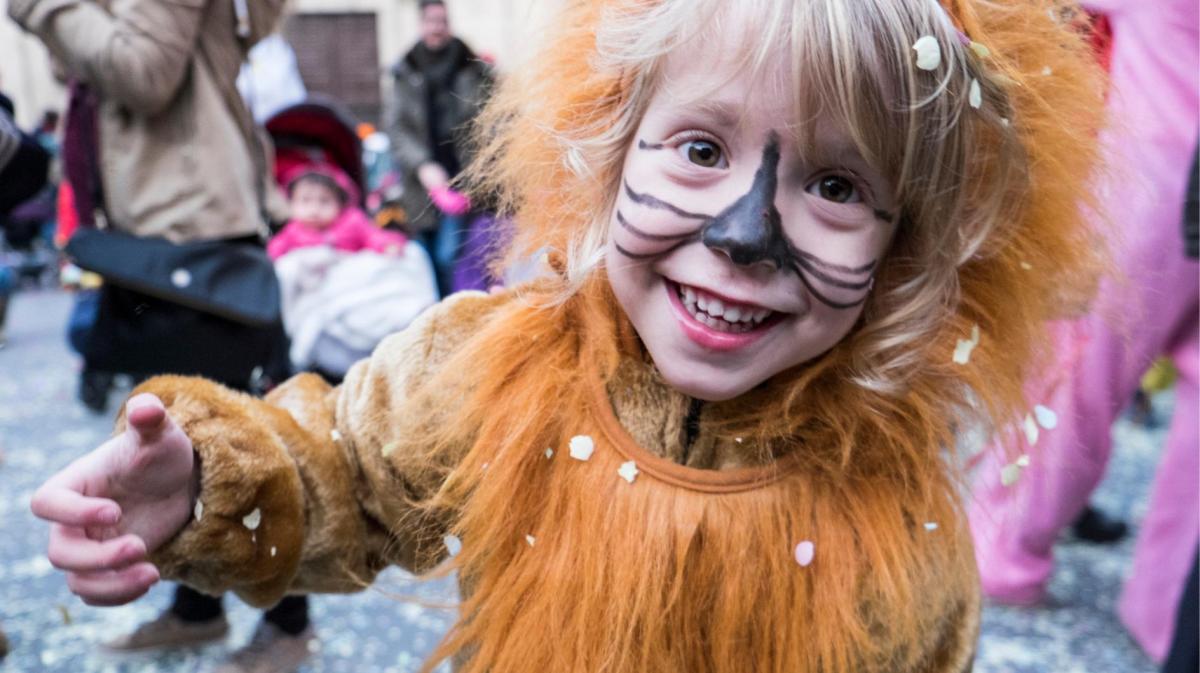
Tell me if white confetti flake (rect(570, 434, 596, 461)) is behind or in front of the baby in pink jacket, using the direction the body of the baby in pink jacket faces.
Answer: in front

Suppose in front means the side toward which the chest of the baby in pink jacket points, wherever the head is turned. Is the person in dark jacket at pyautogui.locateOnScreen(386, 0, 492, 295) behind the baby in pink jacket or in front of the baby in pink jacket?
behind

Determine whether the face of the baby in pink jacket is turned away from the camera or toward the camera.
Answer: toward the camera

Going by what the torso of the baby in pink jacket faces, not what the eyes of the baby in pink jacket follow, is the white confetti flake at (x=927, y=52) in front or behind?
in front

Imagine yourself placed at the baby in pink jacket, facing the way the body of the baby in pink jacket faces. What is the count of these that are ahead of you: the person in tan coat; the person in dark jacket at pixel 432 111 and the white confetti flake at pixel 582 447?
2

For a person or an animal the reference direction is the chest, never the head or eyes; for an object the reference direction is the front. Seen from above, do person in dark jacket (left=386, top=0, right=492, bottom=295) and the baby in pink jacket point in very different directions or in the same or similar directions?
same or similar directions

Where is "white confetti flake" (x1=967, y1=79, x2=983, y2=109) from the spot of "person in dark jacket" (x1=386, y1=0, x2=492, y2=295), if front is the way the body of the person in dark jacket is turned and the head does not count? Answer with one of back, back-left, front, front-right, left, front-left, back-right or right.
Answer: front

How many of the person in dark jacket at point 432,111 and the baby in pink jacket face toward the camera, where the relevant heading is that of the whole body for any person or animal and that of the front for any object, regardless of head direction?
2

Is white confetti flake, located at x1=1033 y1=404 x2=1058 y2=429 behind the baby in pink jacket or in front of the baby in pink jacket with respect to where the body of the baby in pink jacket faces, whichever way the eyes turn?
in front

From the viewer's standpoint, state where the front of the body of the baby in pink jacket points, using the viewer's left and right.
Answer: facing the viewer

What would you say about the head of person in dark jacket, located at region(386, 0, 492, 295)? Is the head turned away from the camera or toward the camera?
toward the camera

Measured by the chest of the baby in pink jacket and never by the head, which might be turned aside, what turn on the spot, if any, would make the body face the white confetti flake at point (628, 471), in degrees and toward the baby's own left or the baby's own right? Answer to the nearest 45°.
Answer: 0° — they already face it

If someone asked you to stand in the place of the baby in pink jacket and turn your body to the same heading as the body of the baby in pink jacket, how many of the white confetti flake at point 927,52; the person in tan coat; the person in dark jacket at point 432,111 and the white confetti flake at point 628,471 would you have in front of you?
3

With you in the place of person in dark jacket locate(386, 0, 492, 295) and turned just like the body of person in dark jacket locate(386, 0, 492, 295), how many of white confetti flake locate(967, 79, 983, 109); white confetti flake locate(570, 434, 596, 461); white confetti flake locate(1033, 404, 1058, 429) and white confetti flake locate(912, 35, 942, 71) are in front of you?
4
